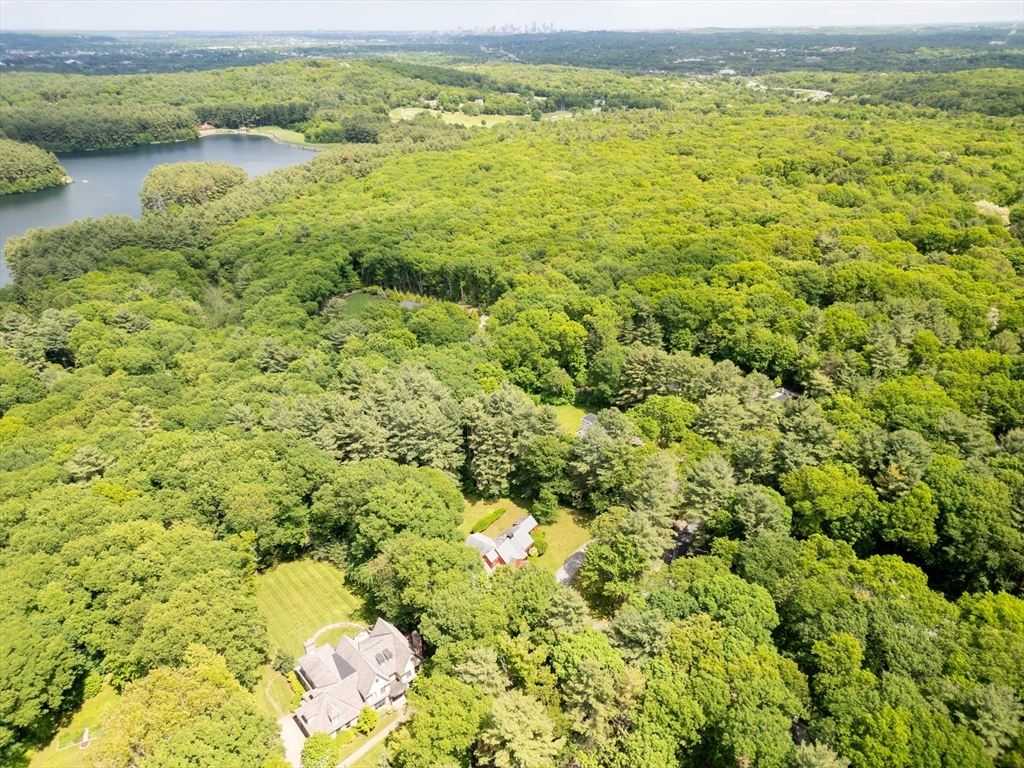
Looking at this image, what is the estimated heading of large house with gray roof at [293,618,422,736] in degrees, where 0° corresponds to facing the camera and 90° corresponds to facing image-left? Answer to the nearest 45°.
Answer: approximately 315°

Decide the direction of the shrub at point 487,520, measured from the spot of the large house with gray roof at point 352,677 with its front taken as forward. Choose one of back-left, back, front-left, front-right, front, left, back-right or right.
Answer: left

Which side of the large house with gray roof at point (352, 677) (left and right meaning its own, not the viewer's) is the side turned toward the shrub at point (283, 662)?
back

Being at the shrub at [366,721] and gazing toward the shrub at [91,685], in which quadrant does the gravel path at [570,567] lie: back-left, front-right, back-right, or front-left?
back-right

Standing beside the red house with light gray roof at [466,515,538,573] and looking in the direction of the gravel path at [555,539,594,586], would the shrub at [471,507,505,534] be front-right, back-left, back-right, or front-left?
back-left

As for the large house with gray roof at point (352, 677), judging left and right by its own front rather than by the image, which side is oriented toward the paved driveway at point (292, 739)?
right
